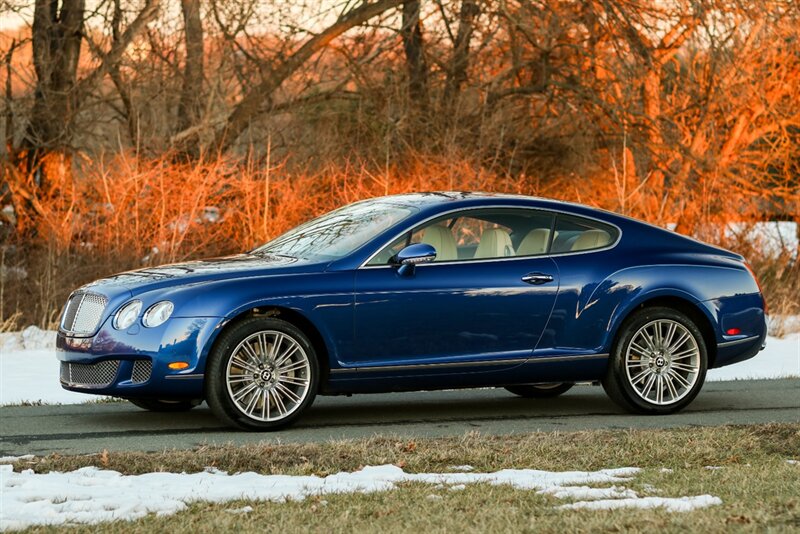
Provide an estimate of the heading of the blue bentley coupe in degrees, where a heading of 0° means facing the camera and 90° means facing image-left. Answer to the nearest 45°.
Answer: approximately 45°
